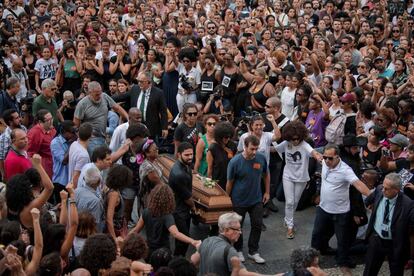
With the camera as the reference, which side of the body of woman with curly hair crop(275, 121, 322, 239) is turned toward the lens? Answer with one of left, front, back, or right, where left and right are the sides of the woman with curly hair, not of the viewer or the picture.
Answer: front

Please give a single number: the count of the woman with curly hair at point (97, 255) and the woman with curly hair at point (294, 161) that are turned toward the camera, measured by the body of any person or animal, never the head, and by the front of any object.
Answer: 1

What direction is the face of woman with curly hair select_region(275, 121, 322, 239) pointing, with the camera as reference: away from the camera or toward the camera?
toward the camera

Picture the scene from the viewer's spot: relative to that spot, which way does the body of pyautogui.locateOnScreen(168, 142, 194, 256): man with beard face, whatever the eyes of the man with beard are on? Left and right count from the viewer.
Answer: facing the viewer and to the right of the viewer

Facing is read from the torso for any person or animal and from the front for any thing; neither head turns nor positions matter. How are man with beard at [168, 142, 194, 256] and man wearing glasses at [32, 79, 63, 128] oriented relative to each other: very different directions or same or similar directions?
same or similar directions

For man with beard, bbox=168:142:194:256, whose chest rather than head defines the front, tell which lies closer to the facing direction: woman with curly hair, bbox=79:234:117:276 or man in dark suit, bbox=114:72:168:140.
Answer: the woman with curly hair

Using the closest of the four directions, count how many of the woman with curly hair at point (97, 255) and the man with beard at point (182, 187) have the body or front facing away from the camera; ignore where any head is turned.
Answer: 1

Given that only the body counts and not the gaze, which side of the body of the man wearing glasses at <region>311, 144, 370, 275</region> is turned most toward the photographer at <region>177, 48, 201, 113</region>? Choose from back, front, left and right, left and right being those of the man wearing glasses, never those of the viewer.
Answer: right

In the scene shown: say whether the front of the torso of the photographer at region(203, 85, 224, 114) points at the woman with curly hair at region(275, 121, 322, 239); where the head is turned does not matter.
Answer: no

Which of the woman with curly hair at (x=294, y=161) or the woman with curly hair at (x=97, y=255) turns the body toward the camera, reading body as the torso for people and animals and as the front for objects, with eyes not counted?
the woman with curly hair at (x=294, y=161)

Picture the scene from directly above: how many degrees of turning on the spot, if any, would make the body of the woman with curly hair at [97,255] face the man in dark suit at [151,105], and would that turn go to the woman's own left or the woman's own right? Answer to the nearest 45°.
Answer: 0° — they already face them

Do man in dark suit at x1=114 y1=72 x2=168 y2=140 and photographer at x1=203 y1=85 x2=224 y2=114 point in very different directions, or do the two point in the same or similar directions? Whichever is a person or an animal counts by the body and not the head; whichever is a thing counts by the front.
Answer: same or similar directions

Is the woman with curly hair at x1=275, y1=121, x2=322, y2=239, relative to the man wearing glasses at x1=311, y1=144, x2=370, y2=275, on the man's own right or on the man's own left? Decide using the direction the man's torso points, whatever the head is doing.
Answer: on the man's own right

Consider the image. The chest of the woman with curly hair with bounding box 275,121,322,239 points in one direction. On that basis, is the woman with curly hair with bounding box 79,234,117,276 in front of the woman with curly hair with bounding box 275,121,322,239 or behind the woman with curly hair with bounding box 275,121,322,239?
in front

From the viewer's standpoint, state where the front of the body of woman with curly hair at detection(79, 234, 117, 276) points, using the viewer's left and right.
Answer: facing away from the viewer

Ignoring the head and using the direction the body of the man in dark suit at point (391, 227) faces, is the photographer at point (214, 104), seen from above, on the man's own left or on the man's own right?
on the man's own right
